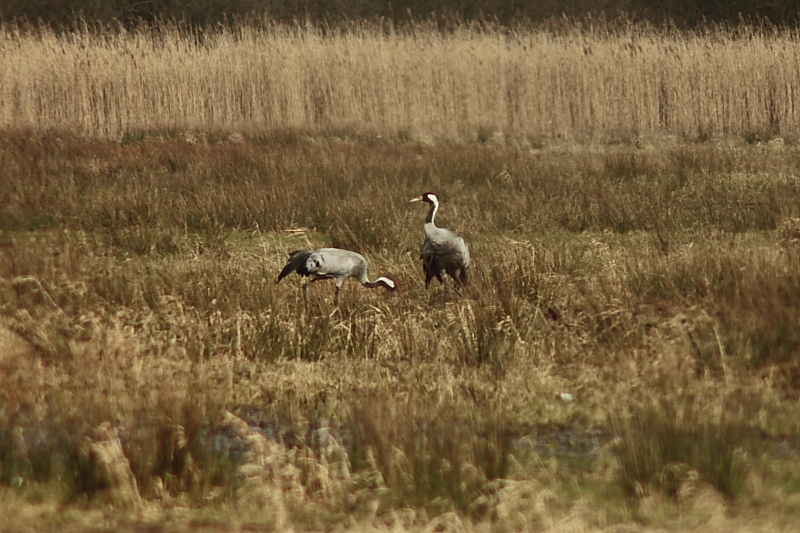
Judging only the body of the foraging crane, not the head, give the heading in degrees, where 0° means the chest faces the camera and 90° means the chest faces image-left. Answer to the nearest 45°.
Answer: approximately 270°
